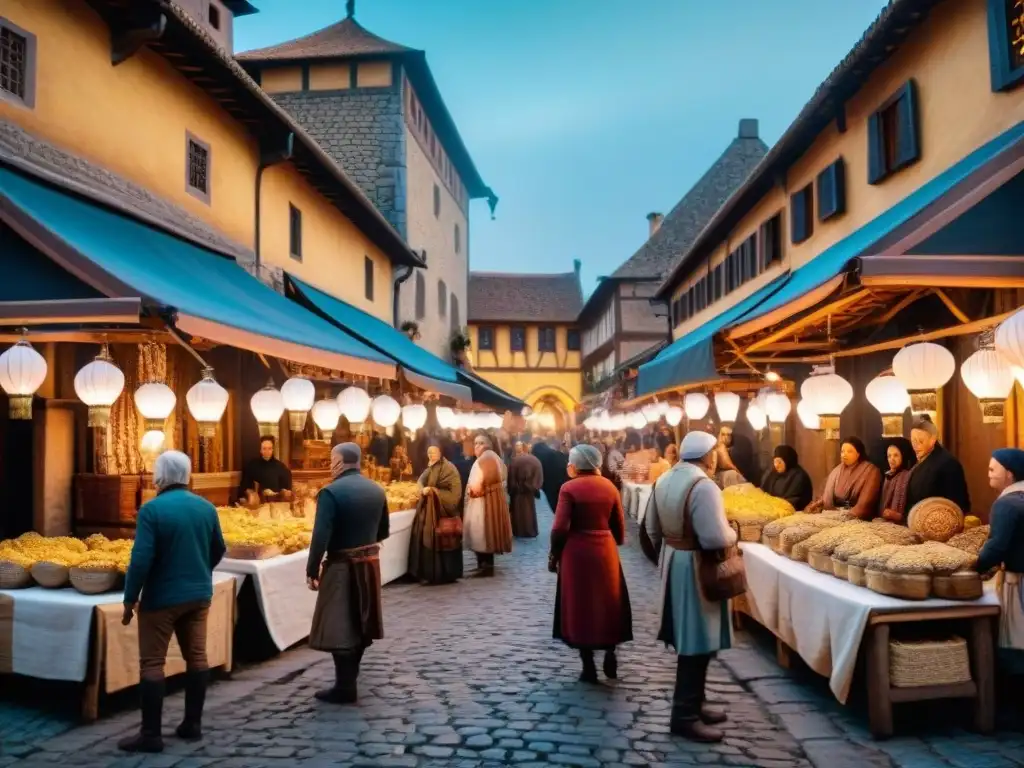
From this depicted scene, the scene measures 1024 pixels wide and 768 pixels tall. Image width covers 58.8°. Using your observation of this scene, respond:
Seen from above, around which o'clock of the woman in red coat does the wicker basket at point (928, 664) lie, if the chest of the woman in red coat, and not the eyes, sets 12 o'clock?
The wicker basket is roughly at 4 o'clock from the woman in red coat.

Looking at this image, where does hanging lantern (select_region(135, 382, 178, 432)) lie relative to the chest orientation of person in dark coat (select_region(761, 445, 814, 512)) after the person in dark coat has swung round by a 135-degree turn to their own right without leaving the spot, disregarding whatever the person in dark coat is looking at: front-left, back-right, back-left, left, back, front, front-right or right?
back-left

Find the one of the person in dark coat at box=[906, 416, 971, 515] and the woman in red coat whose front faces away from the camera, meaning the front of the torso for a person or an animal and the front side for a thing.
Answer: the woman in red coat

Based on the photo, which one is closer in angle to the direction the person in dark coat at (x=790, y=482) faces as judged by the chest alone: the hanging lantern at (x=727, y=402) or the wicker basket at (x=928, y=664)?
the wicker basket

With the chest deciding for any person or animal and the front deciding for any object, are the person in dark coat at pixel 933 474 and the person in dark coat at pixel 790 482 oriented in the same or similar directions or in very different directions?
same or similar directions

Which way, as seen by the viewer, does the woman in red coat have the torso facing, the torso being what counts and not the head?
away from the camera

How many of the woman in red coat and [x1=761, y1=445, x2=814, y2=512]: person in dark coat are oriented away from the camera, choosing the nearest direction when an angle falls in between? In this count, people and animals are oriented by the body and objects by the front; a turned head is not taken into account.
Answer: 1

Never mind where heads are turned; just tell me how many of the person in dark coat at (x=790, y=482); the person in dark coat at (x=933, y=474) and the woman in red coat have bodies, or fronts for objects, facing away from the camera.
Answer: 1

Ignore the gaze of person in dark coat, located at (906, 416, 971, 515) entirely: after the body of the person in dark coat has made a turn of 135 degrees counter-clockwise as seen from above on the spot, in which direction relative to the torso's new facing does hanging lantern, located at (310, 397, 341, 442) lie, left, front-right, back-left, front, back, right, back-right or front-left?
back

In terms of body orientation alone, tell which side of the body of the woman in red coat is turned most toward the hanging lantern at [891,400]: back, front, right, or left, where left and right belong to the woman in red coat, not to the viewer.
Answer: right

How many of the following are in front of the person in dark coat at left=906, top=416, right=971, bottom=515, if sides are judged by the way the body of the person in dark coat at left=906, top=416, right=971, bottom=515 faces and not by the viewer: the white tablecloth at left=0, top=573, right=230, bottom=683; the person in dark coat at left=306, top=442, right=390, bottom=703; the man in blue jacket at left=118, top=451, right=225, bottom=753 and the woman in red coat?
4

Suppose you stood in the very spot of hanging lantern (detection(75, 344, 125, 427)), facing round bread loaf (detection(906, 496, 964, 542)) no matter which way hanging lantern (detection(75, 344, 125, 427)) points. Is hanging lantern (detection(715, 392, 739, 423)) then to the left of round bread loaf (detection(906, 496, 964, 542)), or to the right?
left

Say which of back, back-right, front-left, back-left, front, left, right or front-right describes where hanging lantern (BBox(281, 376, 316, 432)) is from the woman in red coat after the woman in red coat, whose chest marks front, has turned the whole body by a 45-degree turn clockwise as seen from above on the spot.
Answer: left

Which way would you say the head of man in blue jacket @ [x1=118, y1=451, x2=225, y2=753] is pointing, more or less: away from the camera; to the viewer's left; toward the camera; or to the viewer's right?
away from the camera

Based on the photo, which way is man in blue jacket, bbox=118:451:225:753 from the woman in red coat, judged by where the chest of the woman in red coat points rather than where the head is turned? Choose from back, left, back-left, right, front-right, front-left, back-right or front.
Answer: back-left

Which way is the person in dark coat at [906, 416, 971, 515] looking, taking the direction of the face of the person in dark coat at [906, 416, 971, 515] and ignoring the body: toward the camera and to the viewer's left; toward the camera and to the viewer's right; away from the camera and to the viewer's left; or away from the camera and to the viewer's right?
toward the camera and to the viewer's left

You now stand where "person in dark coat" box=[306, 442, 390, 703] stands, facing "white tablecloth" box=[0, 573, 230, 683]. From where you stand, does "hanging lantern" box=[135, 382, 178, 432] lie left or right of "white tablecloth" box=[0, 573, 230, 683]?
right

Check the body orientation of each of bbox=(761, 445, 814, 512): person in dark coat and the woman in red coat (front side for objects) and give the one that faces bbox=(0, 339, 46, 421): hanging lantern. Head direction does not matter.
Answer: the person in dark coat
